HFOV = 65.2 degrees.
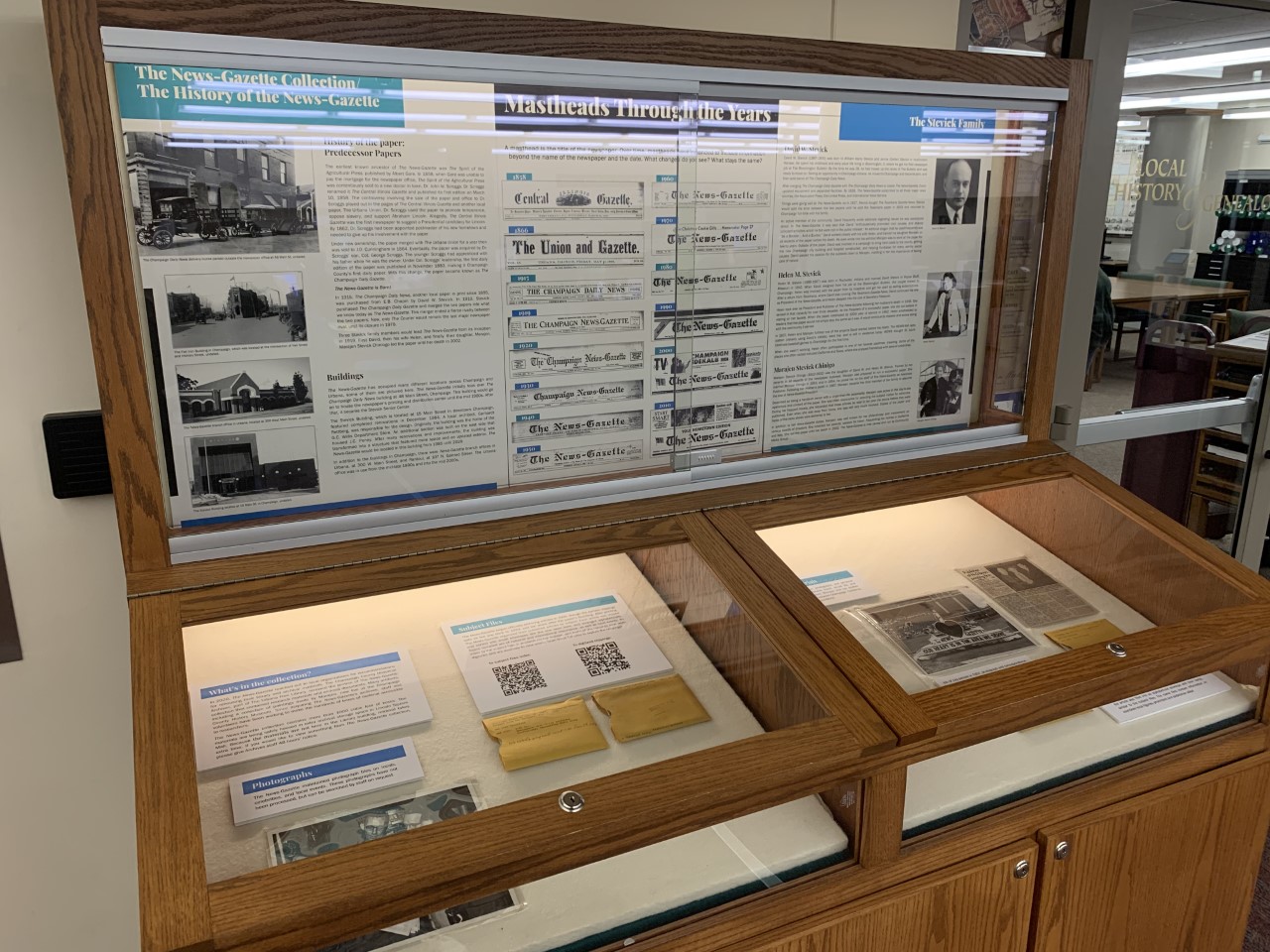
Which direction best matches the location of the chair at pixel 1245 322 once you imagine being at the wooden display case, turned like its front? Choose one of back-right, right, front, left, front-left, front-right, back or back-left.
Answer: left

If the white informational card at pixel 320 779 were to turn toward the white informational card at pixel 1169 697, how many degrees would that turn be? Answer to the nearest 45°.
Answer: approximately 45° to its left

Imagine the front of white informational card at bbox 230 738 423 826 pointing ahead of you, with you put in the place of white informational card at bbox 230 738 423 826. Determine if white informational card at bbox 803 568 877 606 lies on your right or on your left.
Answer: on your left

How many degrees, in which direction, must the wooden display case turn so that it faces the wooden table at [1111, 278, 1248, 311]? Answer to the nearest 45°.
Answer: approximately 90° to its left

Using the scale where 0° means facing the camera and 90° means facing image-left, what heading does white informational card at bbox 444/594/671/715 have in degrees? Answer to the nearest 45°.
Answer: approximately 315°

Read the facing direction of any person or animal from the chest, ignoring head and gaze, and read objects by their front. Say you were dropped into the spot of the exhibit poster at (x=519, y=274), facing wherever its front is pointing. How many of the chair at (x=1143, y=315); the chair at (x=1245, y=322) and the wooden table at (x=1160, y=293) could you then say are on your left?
3

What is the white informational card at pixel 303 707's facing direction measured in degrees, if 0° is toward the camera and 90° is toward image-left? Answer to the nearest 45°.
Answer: approximately 315°

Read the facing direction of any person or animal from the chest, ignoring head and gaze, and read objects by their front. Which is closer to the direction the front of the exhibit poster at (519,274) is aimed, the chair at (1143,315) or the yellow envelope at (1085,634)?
the yellow envelope

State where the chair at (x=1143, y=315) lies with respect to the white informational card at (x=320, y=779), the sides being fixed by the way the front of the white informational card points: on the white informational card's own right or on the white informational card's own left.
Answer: on the white informational card's own left

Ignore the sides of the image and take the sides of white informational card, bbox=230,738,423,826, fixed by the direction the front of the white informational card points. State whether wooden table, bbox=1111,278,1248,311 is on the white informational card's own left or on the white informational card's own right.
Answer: on the white informational card's own left
